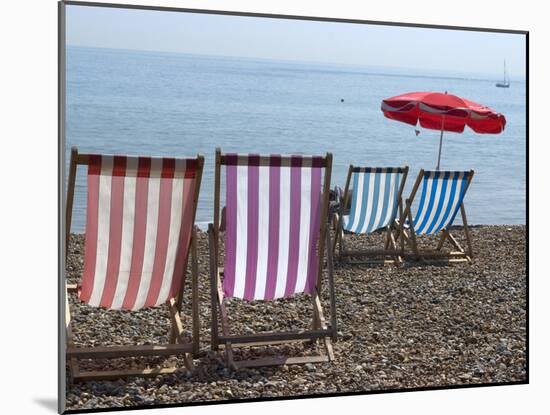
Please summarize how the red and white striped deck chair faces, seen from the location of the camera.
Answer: facing away from the viewer

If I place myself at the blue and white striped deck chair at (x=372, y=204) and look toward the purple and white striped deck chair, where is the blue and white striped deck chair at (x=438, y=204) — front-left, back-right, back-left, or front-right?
back-left

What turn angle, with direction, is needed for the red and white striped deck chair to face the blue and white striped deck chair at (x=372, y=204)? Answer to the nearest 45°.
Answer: approximately 45° to its right

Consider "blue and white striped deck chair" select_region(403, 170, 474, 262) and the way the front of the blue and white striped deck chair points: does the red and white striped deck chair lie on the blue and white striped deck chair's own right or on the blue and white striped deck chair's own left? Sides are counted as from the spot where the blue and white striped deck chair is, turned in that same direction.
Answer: on the blue and white striped deck chair's own left

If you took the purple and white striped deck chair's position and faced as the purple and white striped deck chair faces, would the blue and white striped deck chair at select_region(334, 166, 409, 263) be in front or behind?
in front

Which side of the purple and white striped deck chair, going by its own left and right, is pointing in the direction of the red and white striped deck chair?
left

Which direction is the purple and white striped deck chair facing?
away from the camera

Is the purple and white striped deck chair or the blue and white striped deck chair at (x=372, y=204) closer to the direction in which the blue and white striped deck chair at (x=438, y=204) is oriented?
the blue and white striped deck chair

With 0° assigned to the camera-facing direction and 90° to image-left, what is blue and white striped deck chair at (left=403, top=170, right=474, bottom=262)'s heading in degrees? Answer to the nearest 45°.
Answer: approximately 135°

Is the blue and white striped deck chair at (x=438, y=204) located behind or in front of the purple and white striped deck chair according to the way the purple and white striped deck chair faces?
in front

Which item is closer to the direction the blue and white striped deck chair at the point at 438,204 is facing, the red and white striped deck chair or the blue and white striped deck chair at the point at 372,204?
the blue and white striped deck chair

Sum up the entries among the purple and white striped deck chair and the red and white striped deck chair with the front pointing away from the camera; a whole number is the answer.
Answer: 2
